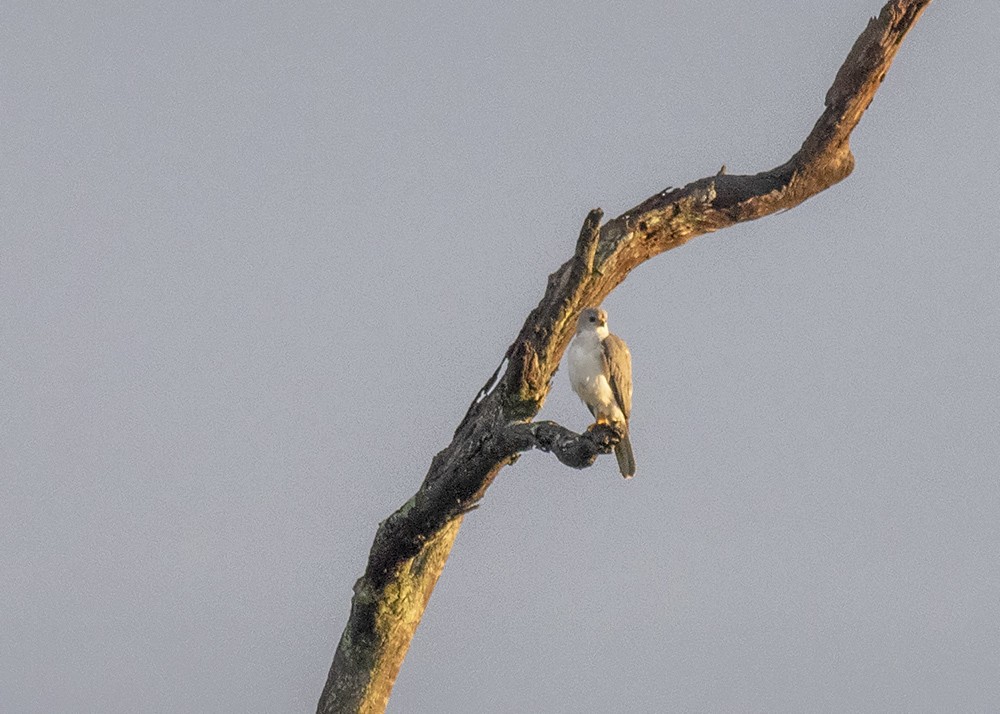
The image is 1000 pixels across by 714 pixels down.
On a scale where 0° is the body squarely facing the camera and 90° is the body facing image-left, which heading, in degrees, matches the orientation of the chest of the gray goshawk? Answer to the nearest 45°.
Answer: approximately 45°
